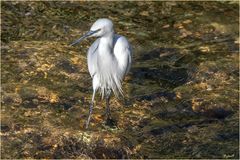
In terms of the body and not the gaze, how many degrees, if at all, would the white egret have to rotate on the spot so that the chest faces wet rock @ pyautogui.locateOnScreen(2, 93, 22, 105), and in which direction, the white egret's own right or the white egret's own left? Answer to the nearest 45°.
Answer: approximately 45° to the white egret's own right

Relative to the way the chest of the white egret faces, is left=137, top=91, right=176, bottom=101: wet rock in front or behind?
behind

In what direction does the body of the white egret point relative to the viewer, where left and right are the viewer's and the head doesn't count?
facing the viewer and to the left of the viewer

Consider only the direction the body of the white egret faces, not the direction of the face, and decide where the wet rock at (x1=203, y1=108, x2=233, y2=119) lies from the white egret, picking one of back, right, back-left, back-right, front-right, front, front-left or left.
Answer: back-left

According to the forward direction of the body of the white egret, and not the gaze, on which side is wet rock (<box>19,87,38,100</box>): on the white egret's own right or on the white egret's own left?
on the white egret's own right

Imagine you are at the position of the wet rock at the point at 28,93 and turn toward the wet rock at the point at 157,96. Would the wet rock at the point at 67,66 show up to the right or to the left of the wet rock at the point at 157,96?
left

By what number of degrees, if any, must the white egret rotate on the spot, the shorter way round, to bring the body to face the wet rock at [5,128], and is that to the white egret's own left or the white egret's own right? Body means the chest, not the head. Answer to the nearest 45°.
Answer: approximately 45° to the white egret's own right

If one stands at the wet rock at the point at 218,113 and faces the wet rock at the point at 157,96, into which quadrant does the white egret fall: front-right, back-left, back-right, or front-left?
front-left

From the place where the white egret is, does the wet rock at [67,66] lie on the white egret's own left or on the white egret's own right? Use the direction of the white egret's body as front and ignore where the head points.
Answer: on the white egret's own right
